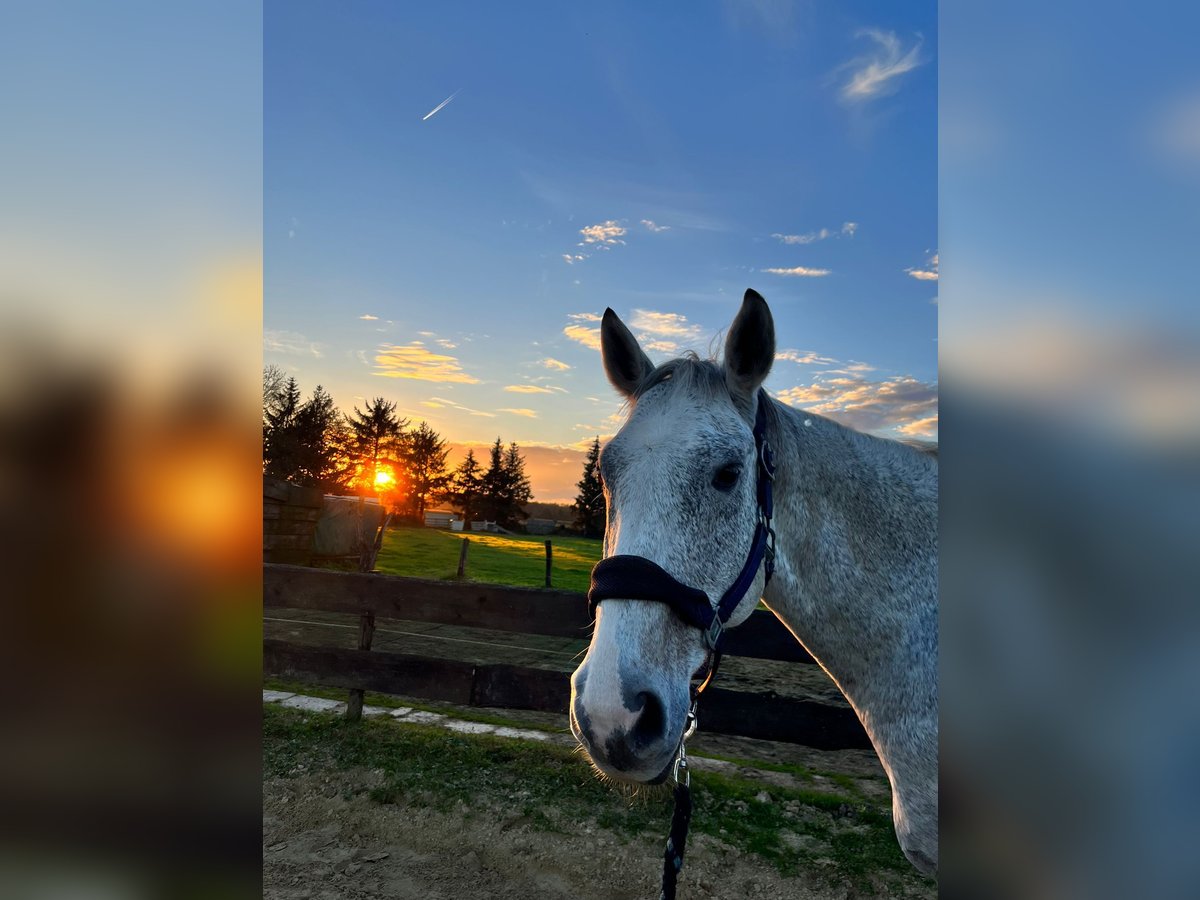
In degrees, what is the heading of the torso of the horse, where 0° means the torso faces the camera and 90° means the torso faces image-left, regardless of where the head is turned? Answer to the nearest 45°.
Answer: approximately 45°

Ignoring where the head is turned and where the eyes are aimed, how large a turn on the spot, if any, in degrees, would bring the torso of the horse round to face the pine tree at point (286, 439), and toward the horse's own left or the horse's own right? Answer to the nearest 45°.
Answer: approximately 90° to the horse's own right

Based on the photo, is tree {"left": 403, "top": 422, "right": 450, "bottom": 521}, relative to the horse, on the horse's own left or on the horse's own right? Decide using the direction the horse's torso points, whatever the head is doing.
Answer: on the horse's own right

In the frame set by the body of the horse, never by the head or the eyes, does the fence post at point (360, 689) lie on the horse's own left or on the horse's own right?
on the horse's own right
